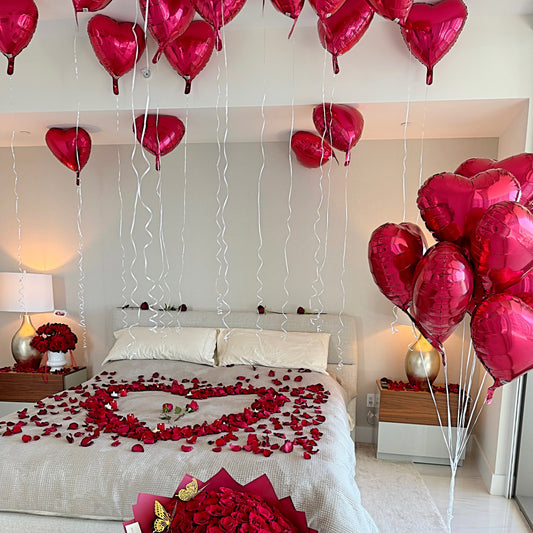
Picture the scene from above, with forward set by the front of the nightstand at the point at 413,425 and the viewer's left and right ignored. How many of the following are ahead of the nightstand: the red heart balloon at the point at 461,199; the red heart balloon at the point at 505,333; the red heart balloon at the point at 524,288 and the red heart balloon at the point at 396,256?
4

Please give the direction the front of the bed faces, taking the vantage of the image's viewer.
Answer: facing the viewer

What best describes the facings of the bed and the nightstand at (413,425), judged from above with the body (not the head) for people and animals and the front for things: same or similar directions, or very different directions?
same or similar directions

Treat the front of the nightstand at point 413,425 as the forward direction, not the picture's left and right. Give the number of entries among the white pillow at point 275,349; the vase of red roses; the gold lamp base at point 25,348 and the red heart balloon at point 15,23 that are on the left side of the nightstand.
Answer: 0

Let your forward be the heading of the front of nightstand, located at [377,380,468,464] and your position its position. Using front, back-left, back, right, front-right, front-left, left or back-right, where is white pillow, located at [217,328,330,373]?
right

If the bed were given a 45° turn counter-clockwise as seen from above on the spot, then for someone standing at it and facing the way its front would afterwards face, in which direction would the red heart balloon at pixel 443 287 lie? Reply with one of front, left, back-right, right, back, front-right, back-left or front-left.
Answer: front

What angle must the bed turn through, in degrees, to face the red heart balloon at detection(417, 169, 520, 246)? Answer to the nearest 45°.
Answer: approximately 45° to its left

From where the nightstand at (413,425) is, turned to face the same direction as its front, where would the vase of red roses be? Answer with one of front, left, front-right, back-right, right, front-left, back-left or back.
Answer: right

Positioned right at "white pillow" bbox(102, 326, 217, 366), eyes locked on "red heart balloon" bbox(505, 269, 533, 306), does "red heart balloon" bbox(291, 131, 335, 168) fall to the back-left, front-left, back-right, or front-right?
front-left

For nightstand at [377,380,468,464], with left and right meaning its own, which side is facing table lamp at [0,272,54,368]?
right

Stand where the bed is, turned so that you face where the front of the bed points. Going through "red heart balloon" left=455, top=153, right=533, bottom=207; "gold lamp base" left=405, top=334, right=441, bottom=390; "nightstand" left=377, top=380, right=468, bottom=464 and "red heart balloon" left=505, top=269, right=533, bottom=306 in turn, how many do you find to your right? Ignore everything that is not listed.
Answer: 0

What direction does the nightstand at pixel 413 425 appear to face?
toward the camera

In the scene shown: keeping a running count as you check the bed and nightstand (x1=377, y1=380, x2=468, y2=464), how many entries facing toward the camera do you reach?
2
